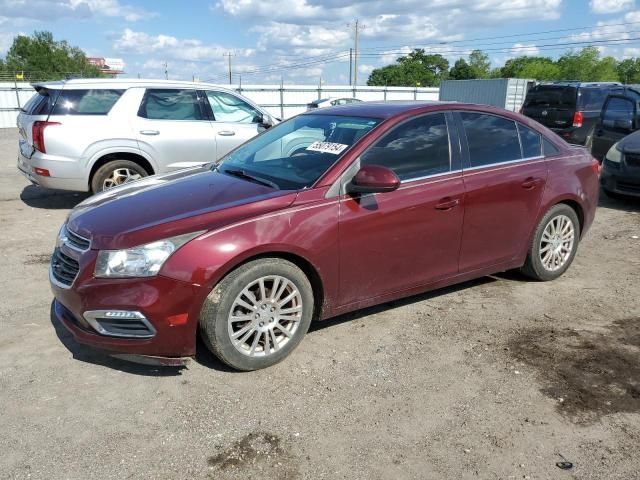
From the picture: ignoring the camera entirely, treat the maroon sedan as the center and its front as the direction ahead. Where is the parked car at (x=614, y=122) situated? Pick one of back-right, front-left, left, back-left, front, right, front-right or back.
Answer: back

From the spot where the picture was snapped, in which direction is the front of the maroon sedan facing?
facing the viewer and to the left of the viewer

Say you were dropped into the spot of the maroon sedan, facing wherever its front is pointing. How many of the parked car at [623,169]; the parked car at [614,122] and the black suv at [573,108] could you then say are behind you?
3

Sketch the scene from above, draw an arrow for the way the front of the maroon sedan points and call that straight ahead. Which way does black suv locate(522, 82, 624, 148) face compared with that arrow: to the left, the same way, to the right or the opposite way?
the opposite way

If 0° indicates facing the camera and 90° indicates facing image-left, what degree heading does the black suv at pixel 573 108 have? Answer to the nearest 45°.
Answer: approximately 225°

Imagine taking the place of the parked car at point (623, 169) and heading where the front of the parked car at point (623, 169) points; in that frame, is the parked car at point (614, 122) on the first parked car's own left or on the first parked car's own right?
on the first parked car's own right

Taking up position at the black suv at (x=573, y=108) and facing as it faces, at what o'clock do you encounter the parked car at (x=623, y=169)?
The parked car is roughly at 4 o'clock from the black suv.

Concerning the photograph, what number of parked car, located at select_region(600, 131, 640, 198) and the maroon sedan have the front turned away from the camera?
0

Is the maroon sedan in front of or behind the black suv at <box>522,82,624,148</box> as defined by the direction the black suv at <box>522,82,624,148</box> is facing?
behind

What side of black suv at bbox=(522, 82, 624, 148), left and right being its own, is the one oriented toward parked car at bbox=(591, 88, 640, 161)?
right

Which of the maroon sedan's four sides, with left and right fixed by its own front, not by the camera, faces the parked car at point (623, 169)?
back
